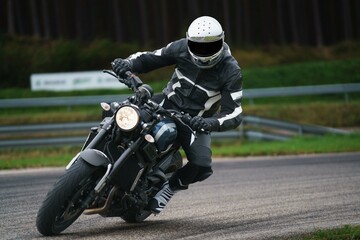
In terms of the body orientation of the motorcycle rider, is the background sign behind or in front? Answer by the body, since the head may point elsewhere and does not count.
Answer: behind

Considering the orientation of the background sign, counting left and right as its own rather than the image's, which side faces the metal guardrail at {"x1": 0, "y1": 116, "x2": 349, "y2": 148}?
front

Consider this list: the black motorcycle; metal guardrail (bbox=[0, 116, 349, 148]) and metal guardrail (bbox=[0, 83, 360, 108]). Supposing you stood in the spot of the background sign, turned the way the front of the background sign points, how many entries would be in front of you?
3

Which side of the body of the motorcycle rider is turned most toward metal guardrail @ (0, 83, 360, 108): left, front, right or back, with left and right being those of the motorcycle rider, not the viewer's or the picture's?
back

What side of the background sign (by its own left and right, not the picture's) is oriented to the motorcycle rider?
front

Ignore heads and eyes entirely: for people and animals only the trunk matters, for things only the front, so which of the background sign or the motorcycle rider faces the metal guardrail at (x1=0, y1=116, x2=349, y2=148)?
the background sign

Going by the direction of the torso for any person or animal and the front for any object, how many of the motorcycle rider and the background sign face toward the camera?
2
